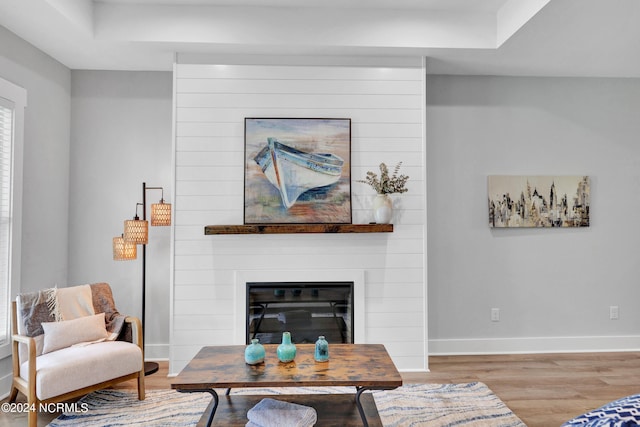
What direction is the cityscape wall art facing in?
toward the camera

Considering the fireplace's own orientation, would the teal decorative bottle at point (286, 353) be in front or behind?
in front

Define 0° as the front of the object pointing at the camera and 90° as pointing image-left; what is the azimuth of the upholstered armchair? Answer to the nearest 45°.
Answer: approximately 315°

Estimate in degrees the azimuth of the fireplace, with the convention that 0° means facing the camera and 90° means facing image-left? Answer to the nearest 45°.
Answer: approximately 0°

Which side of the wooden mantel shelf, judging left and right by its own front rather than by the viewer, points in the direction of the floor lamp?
right

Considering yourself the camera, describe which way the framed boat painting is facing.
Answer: facing the viewer

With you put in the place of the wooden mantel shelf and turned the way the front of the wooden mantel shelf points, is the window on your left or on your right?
on your right

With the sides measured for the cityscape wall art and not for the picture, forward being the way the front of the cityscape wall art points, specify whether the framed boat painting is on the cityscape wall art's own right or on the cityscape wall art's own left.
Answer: on the cityscape wall art's own right

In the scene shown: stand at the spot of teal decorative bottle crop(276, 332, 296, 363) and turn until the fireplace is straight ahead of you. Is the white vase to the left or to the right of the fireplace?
right

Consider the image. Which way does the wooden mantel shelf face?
toward the camera
